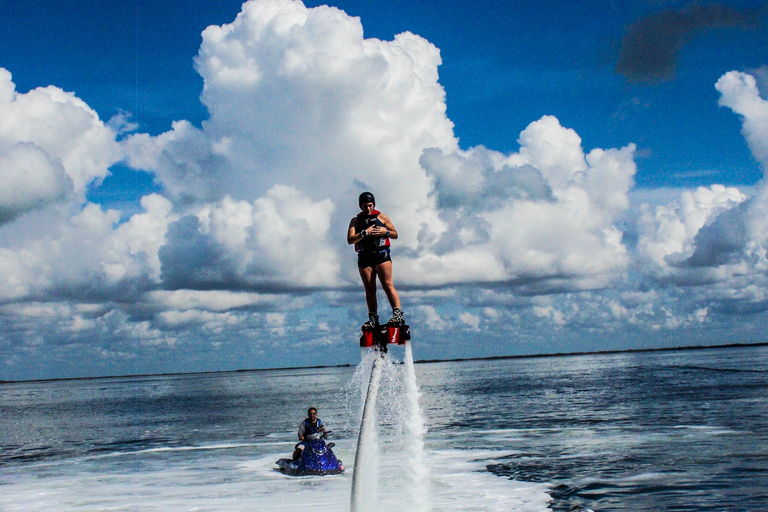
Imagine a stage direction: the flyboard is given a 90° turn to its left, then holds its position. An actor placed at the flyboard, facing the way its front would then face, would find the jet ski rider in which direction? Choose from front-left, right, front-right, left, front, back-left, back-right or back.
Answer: left

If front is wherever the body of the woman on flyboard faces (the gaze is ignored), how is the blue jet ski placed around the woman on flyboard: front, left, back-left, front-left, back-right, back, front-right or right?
back

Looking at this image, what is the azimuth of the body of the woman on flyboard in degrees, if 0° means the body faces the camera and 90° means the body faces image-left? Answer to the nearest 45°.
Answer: approximately 0°

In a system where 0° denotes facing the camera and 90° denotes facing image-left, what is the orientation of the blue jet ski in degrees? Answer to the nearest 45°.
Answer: approximately 315°

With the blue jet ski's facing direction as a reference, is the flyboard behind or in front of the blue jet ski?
in front

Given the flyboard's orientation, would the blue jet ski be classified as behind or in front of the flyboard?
behind

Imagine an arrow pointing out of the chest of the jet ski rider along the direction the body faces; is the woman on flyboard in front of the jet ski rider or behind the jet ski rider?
in front
